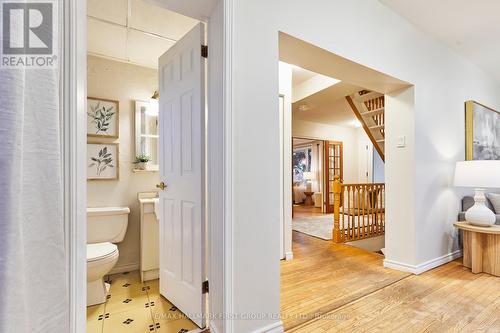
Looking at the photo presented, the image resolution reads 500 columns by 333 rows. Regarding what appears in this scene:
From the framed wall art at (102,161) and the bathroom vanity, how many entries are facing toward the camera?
2

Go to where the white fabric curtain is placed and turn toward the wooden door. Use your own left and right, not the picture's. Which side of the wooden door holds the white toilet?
left

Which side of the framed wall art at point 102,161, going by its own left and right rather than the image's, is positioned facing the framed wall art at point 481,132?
left

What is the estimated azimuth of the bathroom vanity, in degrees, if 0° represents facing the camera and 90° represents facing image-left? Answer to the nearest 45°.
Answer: approximately 0°

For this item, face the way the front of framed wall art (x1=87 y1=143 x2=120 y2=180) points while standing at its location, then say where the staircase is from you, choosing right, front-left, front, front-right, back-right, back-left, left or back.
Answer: left

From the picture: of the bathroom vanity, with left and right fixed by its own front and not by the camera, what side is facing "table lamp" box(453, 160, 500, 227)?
left

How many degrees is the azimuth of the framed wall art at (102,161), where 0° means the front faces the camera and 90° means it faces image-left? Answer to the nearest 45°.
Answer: approximately 0°
